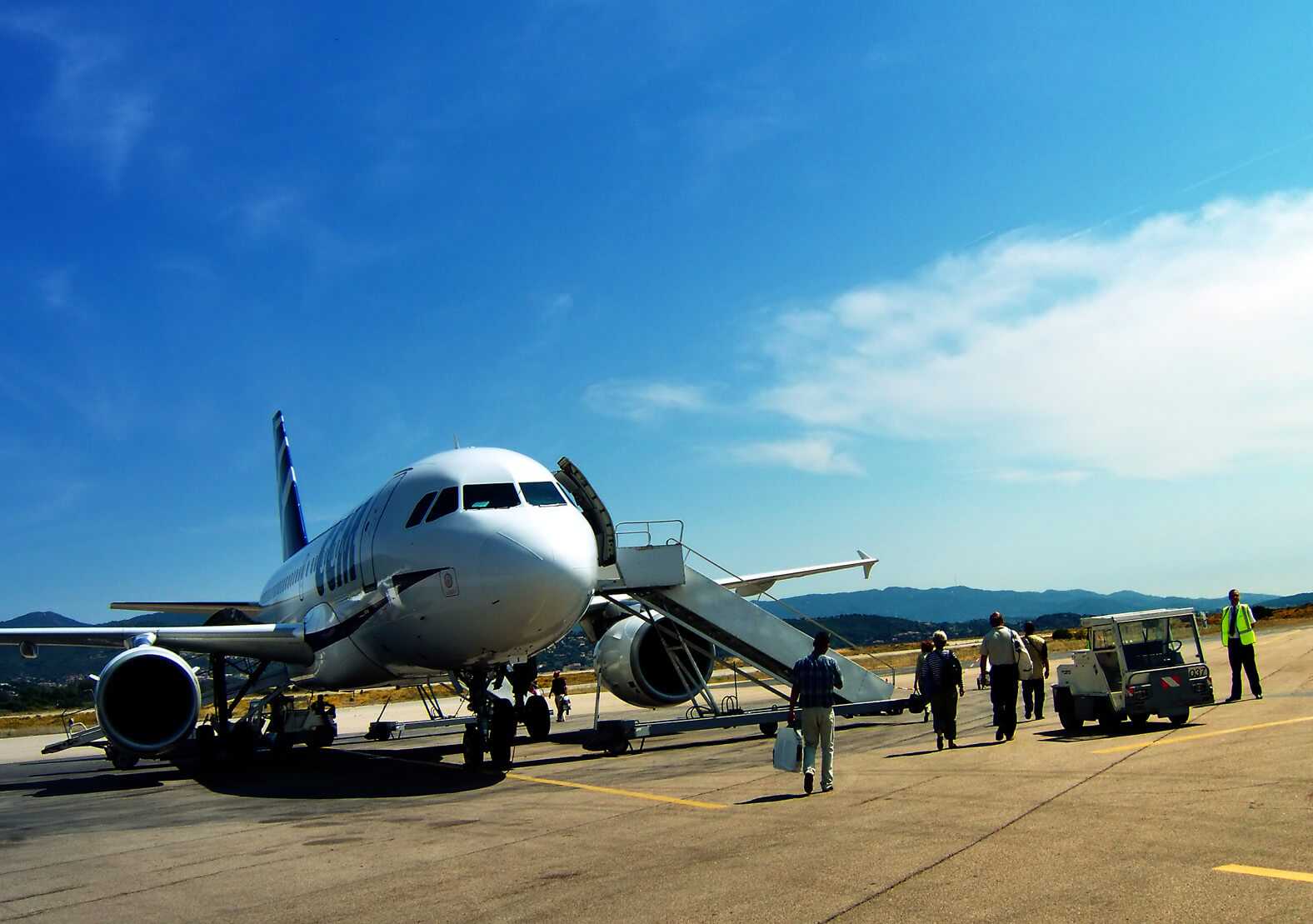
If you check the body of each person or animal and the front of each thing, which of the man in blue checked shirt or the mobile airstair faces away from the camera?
the man in blue checked shirt

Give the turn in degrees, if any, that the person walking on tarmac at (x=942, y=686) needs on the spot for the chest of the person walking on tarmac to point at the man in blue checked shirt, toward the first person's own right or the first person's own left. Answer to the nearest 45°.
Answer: approximately 180°

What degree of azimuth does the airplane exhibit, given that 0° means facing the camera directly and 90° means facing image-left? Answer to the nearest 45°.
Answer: approximately 315°

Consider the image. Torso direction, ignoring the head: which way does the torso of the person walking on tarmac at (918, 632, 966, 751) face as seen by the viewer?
away from the camera

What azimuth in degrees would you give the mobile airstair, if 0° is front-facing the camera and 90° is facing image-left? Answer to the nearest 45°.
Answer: approximately 90°

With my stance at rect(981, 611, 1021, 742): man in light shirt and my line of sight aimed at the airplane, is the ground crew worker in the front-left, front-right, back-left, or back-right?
back-right

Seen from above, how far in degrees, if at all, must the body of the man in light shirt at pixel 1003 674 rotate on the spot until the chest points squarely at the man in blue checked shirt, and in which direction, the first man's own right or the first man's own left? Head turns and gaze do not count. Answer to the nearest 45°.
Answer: approximately 180°

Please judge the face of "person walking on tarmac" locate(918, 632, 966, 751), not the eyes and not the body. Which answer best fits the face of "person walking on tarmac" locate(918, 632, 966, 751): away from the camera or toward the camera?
away from the camera

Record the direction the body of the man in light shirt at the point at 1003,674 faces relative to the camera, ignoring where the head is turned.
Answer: away from the camera

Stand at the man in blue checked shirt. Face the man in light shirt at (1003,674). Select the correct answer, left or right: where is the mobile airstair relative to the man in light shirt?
left
